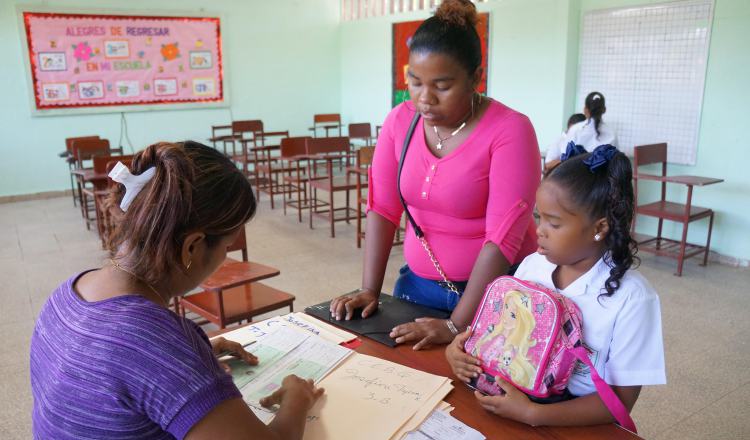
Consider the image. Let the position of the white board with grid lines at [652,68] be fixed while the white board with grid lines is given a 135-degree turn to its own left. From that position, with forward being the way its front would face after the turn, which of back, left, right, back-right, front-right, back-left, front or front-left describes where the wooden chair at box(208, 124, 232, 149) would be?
back

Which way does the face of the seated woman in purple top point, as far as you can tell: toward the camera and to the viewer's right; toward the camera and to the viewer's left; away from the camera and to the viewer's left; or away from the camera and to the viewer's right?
away from the camera and to the viewer's right

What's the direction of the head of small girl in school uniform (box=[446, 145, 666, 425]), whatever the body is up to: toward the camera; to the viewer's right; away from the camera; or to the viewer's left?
to the viewer's left

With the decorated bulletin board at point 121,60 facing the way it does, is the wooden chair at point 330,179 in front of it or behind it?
in front

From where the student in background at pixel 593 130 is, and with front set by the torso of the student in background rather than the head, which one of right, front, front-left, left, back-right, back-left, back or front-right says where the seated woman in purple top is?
back

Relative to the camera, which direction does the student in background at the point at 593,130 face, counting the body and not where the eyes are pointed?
away from the camera

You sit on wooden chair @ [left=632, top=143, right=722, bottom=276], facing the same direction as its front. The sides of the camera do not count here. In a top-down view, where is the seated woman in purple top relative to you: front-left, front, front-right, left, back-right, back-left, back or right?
front-right

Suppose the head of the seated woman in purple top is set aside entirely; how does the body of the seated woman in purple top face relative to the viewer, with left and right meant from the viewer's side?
facing away from the viewer and to the right of the viewer

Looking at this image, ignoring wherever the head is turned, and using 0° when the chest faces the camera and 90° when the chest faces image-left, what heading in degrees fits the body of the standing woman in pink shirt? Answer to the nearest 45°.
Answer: approximately 45°

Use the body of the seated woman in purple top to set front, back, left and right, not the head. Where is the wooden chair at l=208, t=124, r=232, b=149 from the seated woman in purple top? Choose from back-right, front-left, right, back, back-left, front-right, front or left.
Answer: front-left

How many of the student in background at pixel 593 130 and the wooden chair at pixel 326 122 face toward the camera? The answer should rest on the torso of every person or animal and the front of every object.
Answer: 0

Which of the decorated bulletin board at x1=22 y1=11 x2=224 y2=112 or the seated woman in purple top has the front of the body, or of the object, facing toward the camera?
the decorated bulletin board

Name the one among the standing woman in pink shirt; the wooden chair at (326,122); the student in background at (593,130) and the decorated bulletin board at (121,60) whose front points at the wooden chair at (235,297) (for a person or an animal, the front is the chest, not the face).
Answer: the decorated bulletin board

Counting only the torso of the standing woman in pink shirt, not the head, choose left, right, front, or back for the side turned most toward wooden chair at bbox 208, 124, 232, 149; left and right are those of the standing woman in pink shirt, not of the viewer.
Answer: right

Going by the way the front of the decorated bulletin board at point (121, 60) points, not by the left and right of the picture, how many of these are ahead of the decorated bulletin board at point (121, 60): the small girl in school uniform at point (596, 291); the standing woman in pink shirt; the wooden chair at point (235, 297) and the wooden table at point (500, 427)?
4

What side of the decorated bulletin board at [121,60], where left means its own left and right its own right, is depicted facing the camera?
front

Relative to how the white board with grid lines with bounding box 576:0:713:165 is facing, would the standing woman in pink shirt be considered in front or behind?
in front

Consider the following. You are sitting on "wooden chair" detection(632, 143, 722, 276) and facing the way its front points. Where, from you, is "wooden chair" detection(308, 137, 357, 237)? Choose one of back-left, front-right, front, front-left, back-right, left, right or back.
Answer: back-right

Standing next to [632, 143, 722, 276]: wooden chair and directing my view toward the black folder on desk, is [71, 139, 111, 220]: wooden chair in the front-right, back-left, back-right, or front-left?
front-right

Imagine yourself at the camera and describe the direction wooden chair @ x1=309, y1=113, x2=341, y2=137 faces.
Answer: facing away from the viewer
